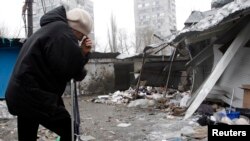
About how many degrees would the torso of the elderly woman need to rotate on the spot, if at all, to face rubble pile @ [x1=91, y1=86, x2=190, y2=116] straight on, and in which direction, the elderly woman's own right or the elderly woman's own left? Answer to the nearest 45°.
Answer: approximately 45° to the elderly woman's own left

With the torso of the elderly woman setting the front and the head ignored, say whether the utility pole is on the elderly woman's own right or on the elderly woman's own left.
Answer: on the elderly woman's own left

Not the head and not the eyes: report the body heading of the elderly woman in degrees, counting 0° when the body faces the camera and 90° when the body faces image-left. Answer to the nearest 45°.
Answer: approximately 270°
